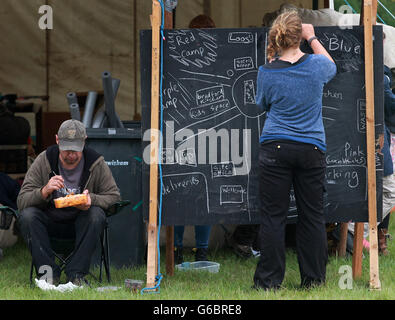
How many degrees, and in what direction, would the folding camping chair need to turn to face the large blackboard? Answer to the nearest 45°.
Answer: approximately 90° to its left

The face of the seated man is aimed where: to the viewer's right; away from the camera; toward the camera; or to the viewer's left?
toward the camera

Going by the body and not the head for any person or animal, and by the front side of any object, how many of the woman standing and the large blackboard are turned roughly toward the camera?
1

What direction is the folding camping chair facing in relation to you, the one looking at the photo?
facing the viewer

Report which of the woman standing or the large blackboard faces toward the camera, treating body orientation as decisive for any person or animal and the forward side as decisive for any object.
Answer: the large blackboard

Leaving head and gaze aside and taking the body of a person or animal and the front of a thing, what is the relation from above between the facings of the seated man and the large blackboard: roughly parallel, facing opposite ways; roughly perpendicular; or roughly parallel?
roughly parallel

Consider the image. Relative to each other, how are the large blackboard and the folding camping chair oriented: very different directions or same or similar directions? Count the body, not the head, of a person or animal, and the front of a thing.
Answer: same or similar directions

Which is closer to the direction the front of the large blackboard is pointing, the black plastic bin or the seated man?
the seated man

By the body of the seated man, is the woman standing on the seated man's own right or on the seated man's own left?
on the seated man's own left

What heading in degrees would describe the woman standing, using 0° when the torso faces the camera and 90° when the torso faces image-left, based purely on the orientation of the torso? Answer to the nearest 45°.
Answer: approximately 180°

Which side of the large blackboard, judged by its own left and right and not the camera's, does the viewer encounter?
front

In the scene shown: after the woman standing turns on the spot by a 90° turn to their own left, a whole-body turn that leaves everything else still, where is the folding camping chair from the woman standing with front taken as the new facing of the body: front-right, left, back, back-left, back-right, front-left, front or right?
front

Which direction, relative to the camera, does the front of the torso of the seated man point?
toward the camera

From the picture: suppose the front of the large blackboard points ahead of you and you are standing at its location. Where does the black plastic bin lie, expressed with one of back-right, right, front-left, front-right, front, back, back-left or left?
back-right
